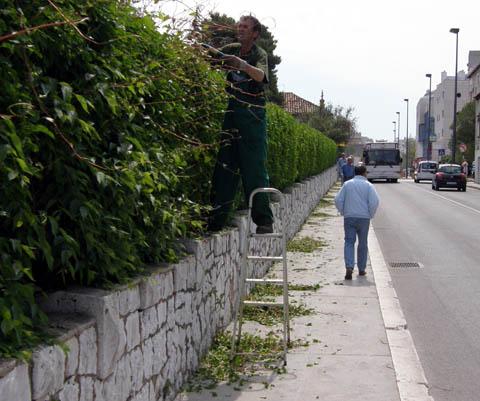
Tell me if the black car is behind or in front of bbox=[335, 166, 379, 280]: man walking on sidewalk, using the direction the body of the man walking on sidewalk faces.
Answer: in front

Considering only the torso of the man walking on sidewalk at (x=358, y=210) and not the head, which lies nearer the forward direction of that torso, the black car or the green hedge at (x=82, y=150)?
the black car

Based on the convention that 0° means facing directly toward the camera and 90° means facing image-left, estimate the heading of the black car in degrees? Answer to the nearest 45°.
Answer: approximately 180°

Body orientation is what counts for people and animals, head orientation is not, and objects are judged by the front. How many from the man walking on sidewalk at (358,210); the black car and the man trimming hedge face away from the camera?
2

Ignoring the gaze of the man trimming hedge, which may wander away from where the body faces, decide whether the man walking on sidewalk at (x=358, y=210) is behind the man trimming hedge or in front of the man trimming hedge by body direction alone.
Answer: behind

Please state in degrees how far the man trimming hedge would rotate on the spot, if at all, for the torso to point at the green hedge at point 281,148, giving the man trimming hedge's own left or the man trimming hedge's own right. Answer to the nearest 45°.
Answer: approximately 135° to the man trimming hedge's own right

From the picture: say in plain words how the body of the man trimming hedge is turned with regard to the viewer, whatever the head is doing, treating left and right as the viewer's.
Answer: facing the viewer and to the left of the viewer

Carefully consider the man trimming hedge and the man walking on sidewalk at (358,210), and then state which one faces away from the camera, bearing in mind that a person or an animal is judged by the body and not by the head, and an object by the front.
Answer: the man walking on sidewalk

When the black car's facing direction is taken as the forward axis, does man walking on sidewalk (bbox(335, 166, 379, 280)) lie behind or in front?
behind

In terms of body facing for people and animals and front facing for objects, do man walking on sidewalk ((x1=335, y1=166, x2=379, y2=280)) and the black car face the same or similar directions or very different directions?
same or similar directions

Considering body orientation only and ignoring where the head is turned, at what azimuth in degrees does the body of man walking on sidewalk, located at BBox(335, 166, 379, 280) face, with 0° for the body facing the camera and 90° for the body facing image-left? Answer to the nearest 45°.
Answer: approximately 180°

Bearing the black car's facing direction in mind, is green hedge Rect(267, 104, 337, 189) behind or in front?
behind

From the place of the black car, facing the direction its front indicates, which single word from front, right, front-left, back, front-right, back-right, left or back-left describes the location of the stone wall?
back

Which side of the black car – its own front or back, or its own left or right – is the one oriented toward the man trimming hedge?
back
